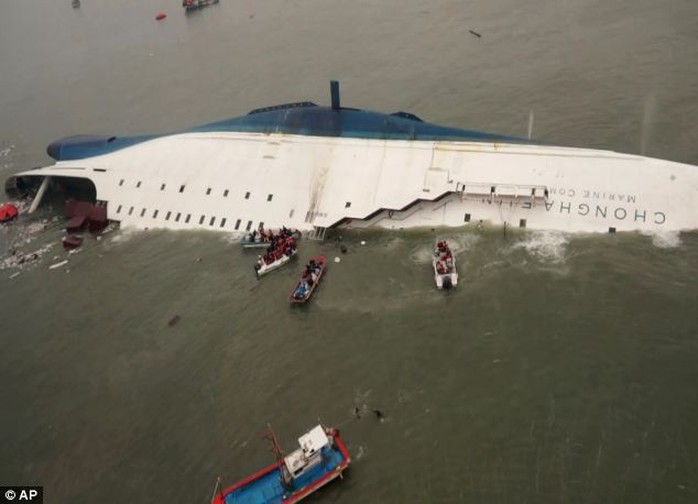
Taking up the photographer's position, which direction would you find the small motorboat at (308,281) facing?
facing away from the viewer and to the right of the viewer

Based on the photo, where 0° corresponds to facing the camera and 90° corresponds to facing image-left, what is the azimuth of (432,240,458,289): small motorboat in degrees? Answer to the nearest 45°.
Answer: approximately 180°

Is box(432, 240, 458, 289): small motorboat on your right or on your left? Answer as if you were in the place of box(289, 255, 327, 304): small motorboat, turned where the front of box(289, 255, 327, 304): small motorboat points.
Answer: on your right

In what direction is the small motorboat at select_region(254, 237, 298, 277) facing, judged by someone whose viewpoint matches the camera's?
facing away from the viewer and to the right of the viewer

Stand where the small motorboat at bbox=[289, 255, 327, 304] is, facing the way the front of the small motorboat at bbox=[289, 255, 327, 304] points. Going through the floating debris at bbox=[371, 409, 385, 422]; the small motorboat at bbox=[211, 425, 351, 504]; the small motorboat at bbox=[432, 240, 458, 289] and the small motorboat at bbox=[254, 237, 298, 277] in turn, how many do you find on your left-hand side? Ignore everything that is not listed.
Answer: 1

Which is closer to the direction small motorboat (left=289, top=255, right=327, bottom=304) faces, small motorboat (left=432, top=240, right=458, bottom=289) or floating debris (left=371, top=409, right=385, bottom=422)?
the small motorboat

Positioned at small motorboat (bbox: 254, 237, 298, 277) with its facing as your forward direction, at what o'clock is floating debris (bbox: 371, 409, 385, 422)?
The floating debris is roughly at 4 o'clock from the small motorboat.

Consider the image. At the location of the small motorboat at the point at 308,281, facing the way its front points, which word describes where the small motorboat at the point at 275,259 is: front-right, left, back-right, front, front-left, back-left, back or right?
left

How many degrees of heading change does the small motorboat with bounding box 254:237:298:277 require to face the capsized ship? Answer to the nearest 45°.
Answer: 0° — it already faces it

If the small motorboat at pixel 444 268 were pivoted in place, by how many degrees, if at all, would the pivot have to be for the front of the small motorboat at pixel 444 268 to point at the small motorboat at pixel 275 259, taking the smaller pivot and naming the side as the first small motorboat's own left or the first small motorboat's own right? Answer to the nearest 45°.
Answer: approximately 90° to the first small motorboat's own left

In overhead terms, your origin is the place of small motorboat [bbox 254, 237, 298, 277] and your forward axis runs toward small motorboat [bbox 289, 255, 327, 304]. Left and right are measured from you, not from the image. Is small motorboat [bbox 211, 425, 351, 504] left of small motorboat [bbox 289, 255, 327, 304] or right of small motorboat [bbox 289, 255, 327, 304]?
right

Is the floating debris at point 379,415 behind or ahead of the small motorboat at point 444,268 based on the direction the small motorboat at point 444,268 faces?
behind
